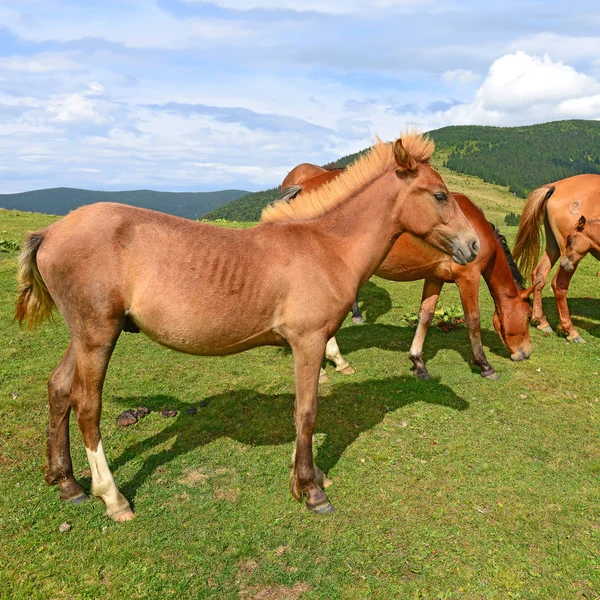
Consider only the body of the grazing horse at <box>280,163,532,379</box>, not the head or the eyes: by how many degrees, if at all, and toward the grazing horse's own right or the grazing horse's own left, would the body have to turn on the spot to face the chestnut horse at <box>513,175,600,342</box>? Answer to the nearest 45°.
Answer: approximately 45° to the grazing horse's own left

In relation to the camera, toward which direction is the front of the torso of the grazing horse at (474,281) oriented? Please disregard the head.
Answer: to the viewer's right

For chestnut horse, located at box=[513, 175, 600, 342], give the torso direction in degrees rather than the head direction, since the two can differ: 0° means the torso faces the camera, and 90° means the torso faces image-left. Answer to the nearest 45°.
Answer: approximately 270°

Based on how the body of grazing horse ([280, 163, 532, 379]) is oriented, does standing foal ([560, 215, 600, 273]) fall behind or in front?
in front

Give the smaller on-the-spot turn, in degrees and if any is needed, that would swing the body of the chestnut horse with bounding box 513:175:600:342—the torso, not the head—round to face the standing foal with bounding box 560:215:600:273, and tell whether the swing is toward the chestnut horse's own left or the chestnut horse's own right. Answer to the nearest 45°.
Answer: approximately 45° to the chestnut horse's own right

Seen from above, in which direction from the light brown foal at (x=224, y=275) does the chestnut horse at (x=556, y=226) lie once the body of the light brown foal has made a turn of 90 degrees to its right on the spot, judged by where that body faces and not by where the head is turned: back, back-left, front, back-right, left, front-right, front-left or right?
back-left

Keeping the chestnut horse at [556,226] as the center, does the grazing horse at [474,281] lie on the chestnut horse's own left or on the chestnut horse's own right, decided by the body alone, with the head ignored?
on the chestnut horse's own right

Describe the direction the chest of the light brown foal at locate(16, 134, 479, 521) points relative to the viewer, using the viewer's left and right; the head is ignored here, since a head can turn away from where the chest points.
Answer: facing to the right of the viewer

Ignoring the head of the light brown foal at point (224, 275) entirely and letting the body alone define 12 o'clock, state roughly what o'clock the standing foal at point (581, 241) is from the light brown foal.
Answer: The standing foal is roughly at 11 o'clock from the light brown foal.

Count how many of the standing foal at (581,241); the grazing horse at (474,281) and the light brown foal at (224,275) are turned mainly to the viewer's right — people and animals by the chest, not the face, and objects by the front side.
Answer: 2

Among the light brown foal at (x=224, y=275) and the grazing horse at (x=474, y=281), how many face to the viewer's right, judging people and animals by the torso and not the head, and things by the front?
2
